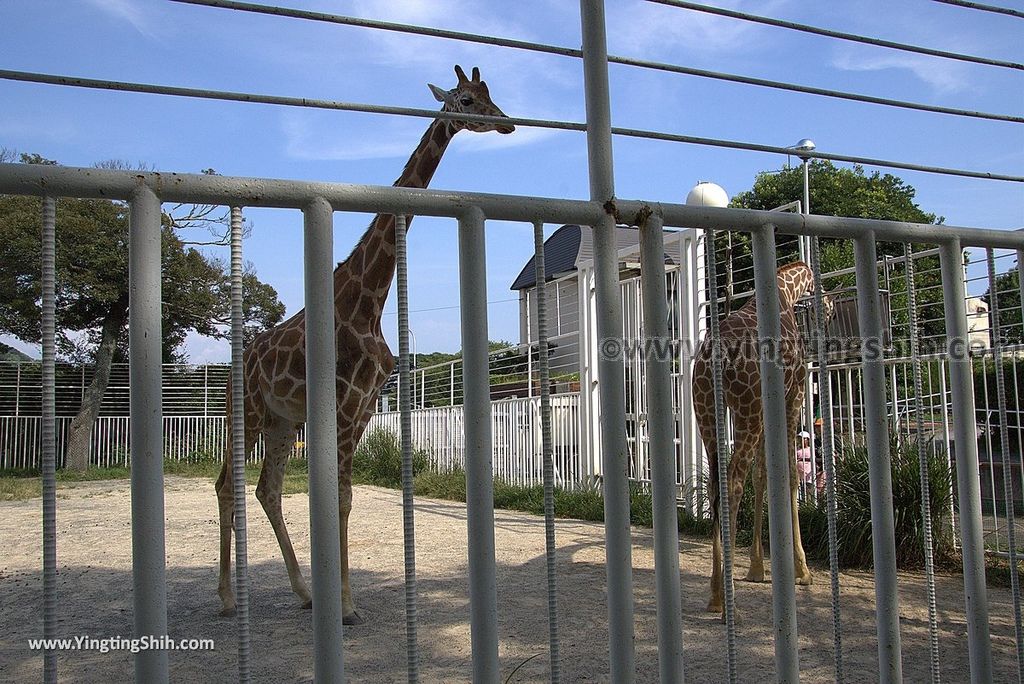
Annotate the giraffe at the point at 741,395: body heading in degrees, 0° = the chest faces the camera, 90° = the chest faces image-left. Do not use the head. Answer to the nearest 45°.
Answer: approximately 225°

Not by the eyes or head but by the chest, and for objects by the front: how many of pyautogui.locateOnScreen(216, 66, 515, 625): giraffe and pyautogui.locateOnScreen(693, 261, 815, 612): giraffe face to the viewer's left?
0

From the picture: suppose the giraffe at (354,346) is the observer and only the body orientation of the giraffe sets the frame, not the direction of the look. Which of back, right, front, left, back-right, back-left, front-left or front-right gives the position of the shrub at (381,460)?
back-left

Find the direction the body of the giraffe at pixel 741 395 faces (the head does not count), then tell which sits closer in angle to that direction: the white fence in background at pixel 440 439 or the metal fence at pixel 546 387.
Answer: the white fence in background

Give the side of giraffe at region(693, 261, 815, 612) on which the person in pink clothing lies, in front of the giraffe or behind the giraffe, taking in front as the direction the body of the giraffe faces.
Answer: in front

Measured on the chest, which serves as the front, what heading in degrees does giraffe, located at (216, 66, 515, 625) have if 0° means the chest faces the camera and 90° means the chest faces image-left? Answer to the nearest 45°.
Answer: approximately 315°
